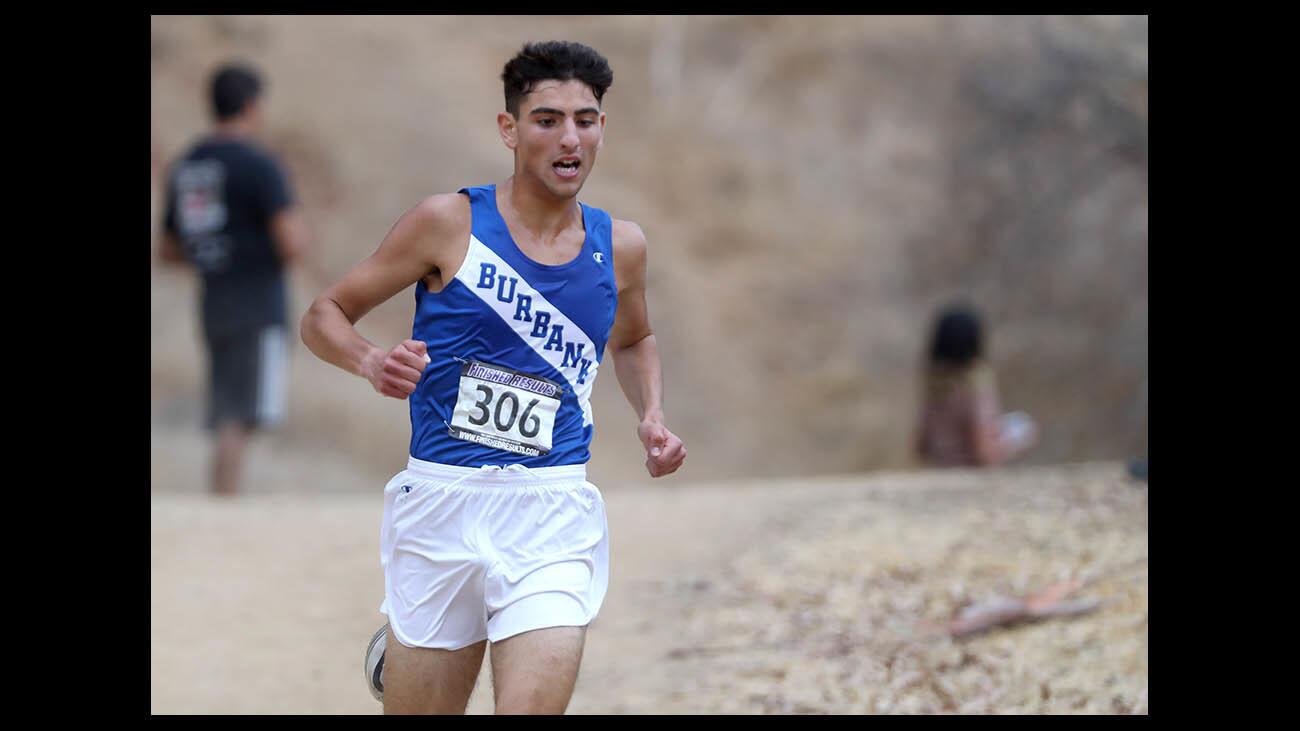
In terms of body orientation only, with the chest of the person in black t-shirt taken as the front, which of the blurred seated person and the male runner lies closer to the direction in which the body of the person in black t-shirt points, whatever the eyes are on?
the blurred seated person

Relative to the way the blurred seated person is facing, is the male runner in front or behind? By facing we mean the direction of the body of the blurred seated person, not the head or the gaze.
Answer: behind

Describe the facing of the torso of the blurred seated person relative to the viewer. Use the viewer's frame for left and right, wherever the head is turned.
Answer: facing away from the viewer and to the right of the viewer

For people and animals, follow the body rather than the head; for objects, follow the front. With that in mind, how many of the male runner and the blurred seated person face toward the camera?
1

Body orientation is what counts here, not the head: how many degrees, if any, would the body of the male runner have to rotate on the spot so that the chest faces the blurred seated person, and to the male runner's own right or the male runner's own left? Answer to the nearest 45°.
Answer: approximately 135° to the male runner's own left

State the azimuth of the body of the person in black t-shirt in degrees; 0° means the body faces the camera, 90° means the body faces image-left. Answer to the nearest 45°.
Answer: approximately 225°

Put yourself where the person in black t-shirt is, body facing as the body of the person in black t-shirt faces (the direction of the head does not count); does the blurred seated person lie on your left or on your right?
on your right

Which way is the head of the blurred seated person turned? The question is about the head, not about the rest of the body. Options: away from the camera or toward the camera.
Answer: away from the camera

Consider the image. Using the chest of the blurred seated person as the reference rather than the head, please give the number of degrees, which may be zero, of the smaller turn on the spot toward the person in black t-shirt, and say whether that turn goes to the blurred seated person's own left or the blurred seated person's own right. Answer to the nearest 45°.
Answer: approximately 135° to the blurred seated person's own left

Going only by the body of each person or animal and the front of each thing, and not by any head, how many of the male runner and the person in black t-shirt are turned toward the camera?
1

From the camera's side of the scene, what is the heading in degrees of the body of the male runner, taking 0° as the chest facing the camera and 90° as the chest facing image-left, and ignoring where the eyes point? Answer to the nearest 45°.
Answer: approximately 0°
